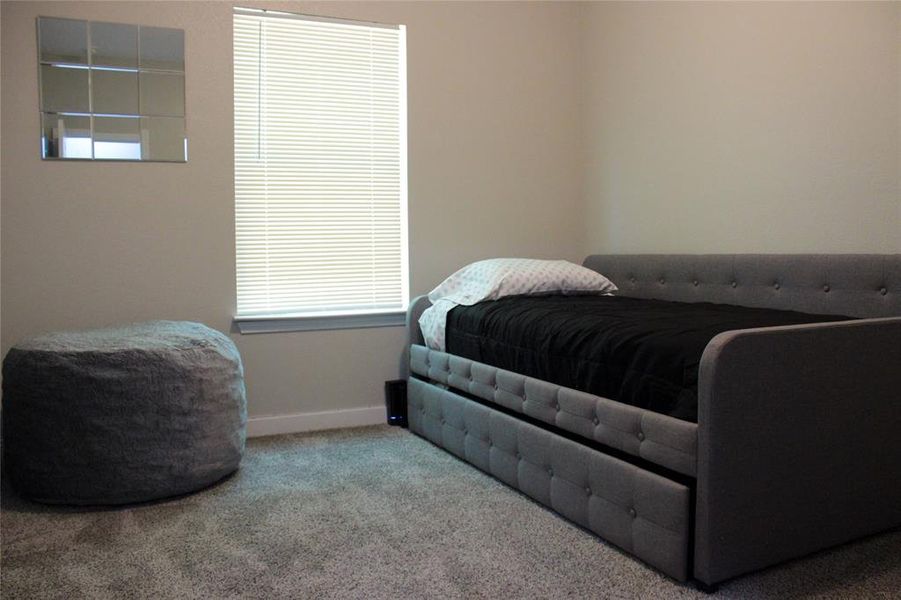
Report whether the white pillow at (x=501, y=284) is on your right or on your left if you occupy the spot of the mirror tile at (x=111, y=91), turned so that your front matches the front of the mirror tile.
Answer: on your left

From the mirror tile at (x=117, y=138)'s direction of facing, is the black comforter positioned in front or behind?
in front

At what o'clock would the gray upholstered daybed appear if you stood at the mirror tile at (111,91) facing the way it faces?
The gray upholstered daybed is roughly at 11 o'clock from the mirror tile.

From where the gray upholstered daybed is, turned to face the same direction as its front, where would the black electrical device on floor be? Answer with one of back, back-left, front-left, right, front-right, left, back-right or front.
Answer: right

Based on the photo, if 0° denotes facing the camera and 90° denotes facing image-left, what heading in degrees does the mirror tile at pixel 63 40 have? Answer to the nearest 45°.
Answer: approximately 0°

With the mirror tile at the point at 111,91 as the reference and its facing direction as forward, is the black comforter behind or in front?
in front

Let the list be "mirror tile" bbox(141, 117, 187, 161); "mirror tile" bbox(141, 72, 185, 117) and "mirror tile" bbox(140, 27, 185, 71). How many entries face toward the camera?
3
